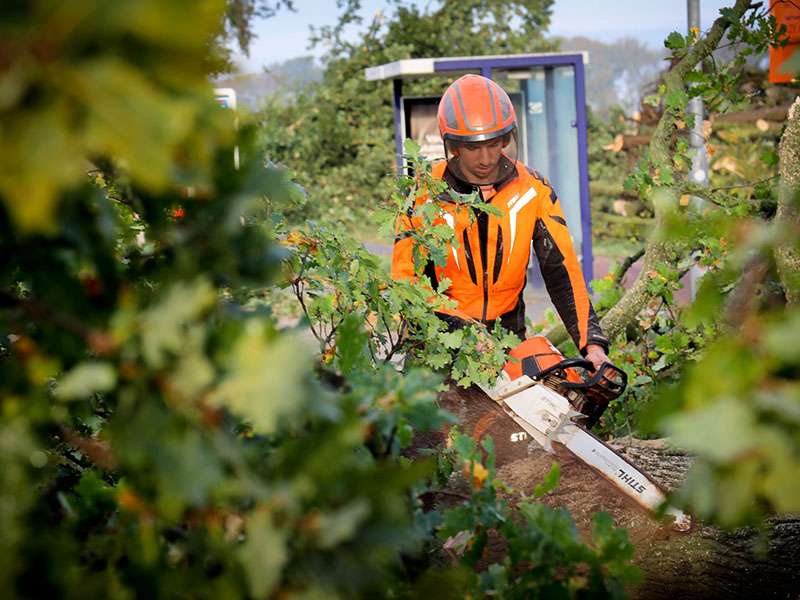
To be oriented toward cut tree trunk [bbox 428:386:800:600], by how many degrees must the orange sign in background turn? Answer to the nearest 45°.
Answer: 0° — it already faces it

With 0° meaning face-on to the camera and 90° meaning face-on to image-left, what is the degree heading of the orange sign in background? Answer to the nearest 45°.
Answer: approximately 0°

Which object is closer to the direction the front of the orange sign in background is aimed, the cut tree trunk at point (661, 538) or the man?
the cut tree trunk

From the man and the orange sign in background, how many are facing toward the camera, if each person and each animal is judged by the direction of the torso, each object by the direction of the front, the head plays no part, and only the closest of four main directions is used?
2

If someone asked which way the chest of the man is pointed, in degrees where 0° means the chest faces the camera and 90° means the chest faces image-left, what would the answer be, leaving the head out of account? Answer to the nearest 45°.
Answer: approximately 0°
